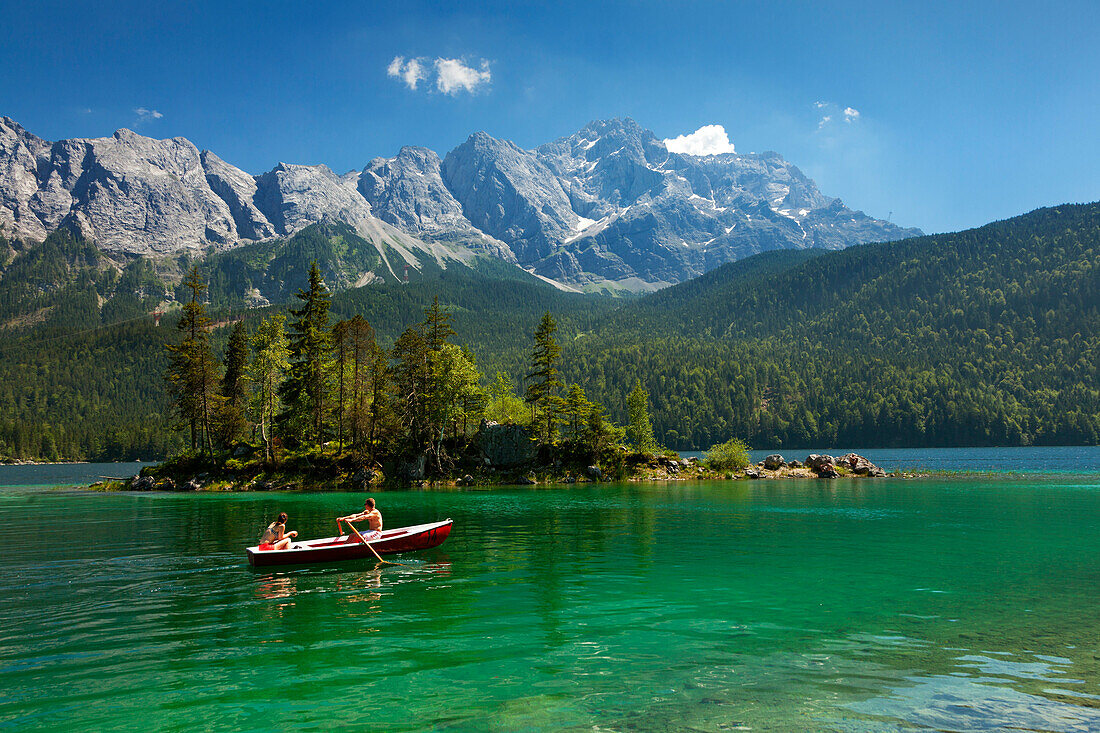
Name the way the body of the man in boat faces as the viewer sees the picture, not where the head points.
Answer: to the viewer's left

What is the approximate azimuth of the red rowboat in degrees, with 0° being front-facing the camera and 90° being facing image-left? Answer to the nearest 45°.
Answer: approximately 225°
